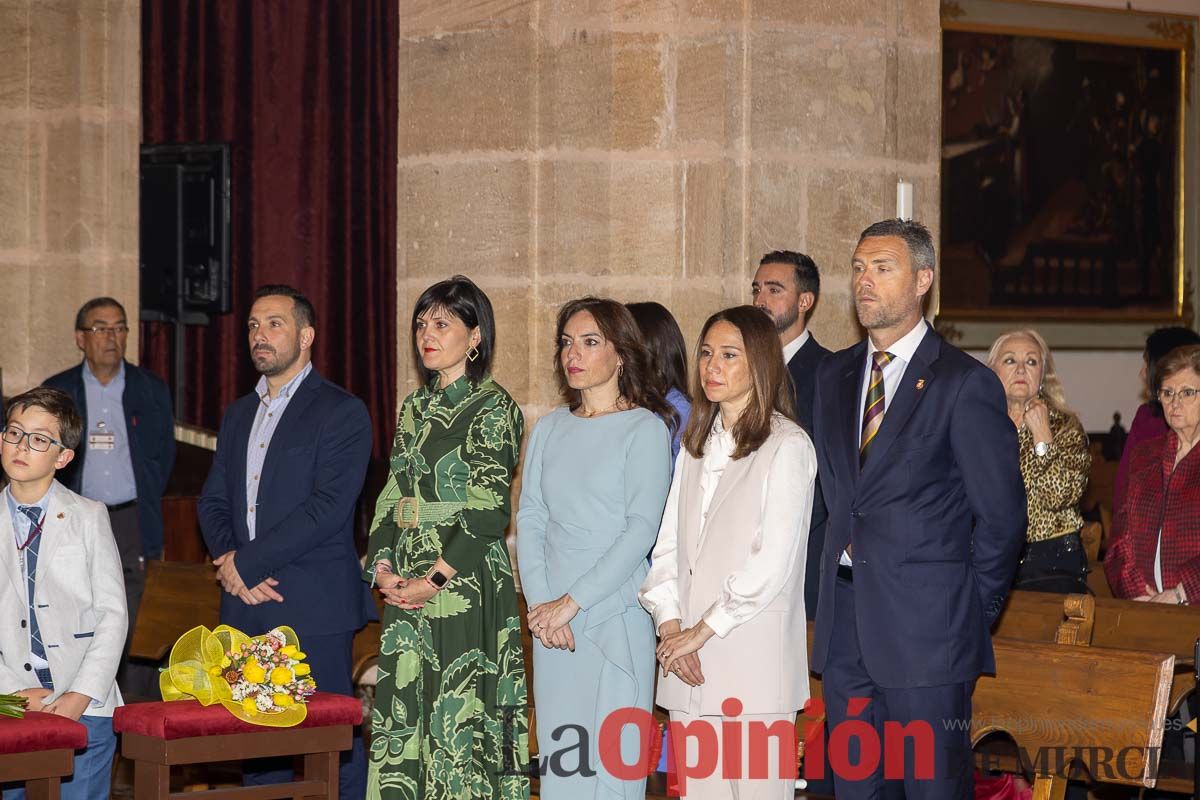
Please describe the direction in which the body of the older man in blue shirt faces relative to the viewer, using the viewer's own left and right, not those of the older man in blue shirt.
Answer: facing the viewer

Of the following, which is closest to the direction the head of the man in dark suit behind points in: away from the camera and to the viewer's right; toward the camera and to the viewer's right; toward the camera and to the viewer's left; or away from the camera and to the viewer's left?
toward the camera and to the viewer's left

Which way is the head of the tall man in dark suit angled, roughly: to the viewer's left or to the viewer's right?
to the viewer's left

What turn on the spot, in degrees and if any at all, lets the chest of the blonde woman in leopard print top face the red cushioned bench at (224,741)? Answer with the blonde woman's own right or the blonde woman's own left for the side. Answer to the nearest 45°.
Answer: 0° — they already face it

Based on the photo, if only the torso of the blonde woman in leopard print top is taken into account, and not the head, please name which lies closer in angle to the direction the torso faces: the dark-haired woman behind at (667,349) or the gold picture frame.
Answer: the dark-haired woman behind

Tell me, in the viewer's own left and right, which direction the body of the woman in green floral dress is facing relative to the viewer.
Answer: facing the viewer and to the left of the viewer

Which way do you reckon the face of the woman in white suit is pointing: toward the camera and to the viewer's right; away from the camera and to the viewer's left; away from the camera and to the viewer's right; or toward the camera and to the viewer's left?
toward the camera and to the viewer's left

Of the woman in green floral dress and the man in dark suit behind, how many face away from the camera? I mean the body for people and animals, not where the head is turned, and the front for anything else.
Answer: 0

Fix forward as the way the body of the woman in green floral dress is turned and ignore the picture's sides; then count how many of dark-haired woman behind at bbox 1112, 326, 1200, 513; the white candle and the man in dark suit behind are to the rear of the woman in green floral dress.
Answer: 3

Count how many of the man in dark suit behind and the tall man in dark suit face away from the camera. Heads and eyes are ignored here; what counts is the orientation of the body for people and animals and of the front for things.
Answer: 0

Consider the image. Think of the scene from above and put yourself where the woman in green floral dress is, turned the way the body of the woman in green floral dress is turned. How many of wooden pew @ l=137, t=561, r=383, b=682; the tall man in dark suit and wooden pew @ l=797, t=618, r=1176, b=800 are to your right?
1

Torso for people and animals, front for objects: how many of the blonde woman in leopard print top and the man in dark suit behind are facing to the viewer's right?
0

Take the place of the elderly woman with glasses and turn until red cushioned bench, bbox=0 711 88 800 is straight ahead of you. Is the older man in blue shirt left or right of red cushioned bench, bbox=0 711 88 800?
right

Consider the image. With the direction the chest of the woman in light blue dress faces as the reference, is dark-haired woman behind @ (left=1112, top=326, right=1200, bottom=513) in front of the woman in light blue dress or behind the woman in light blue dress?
behind
